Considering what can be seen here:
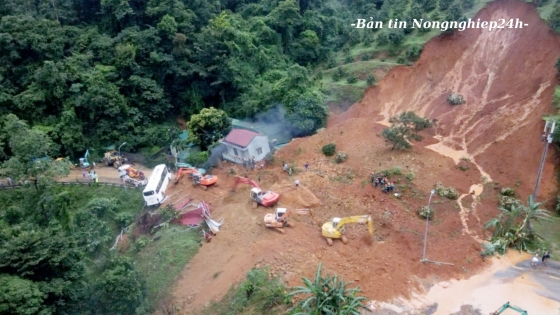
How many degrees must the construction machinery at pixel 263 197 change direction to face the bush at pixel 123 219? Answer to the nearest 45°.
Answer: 0° — it already faces it

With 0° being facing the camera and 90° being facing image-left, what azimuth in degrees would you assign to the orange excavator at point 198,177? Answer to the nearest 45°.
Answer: approximately 90°

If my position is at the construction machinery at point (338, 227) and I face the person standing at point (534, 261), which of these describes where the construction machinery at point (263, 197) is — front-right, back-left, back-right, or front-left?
back-left

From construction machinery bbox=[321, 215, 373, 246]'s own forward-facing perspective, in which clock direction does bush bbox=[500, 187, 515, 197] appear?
The bush is roughly at 11 o'clock from the construction machinery.

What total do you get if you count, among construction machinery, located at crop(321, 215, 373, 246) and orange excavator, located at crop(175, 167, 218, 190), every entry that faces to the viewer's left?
1

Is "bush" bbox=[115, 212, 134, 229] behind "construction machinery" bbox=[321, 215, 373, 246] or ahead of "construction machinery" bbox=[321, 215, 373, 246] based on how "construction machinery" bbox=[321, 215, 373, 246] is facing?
behind

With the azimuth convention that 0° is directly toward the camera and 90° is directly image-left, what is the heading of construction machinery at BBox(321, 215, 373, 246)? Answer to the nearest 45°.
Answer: approximately 270°

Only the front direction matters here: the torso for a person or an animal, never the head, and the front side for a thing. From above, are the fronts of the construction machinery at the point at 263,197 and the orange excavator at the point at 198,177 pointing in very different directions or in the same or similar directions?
same or similar directions

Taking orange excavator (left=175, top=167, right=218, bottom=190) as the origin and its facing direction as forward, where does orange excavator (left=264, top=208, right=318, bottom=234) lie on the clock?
orange excavator (left=264, top=208, right=318, bottom=234) is roughly at 8 o'clock from orange excavator (left=175, top=167, right=218, bottom=190).

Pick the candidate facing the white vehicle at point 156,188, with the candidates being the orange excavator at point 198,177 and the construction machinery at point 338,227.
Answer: the orange excavator
